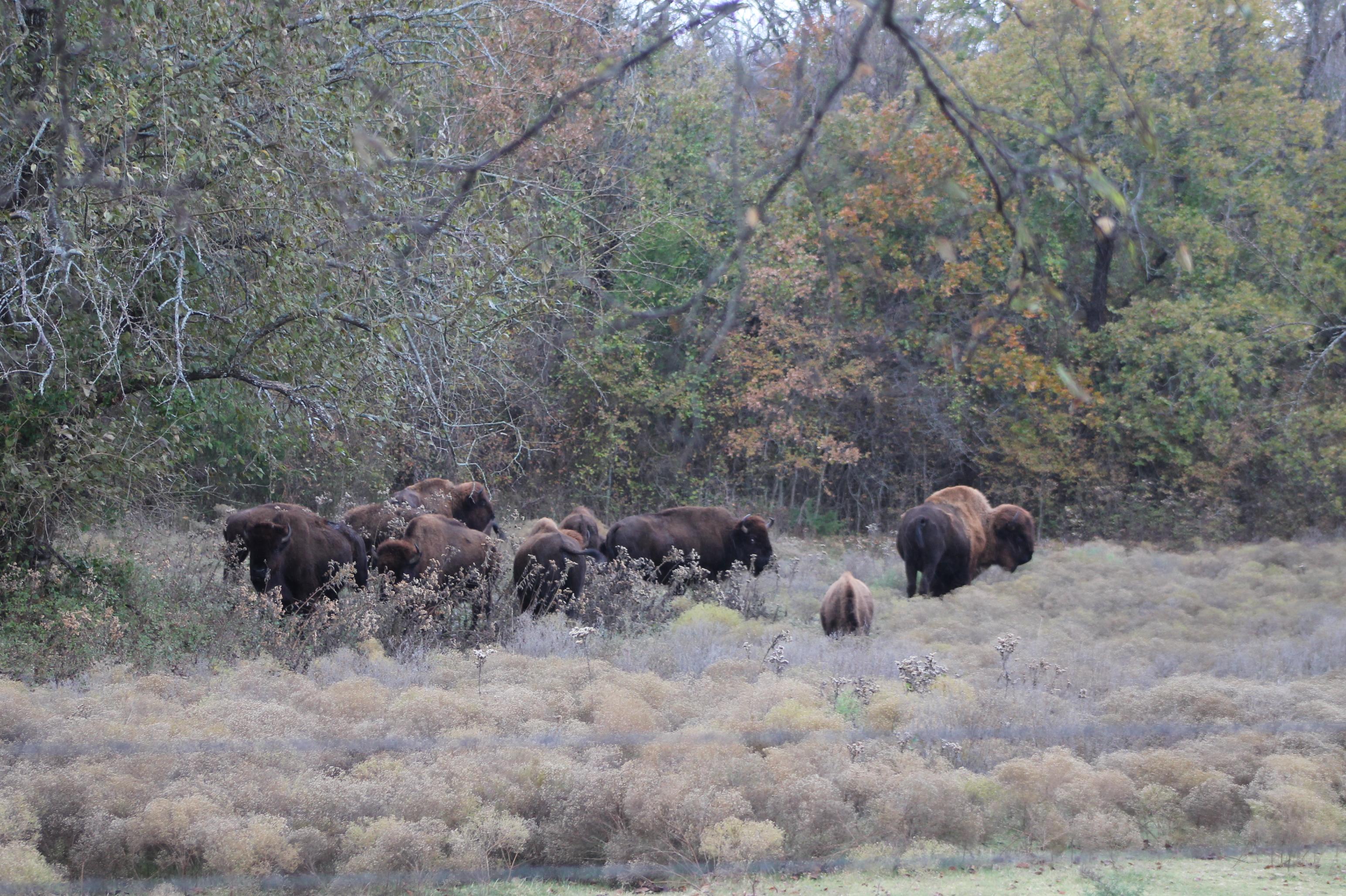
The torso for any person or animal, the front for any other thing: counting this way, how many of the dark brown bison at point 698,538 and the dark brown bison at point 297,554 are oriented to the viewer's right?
1

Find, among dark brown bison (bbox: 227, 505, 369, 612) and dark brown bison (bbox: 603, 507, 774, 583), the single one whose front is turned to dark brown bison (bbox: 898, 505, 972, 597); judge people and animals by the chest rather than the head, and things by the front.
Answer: dark brown bison (bbox: 603, 507, 774, 583)

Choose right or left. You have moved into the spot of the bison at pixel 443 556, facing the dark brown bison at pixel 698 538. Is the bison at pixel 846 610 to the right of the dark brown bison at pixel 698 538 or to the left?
right

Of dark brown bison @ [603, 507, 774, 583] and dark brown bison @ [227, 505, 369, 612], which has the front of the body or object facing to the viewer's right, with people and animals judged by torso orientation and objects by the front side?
dark brown bison @ [603, 507, 774, 583]

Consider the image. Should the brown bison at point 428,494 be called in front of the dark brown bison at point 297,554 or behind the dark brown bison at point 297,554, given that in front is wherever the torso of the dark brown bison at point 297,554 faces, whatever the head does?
behind

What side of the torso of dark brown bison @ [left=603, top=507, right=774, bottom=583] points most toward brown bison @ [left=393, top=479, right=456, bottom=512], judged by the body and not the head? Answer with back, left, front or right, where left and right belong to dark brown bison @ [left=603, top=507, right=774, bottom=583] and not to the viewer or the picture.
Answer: back

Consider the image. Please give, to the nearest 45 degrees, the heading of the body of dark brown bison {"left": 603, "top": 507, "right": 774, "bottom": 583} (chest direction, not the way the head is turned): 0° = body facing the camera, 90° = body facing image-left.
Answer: approximately 270°

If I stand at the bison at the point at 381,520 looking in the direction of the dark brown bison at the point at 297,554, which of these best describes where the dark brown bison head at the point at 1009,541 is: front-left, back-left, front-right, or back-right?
back-left

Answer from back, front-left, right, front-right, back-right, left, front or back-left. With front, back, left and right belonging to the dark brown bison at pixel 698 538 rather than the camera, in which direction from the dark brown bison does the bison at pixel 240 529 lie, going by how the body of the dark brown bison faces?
back-right
